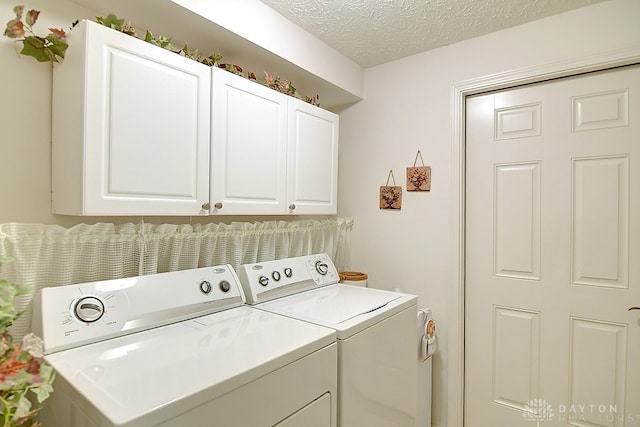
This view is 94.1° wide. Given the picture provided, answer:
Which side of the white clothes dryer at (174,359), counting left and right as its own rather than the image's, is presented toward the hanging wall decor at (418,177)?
left

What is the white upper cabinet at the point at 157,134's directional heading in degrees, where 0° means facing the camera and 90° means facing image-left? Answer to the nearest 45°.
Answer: approximately 315°

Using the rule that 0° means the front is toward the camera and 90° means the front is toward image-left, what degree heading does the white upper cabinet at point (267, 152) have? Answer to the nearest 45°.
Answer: approximately 315°

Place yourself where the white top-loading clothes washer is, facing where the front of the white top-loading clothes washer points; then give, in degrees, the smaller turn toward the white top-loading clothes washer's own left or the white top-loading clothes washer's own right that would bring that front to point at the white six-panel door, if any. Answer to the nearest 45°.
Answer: approximately 45° to the white top-loading clothes washer's own left
